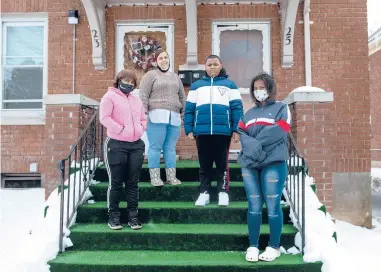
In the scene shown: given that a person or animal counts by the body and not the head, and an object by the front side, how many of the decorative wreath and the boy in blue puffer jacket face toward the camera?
2

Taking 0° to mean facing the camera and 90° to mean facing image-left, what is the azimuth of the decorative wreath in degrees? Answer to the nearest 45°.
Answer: approximately 0°

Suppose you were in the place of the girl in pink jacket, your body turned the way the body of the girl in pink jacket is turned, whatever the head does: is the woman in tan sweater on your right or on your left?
on your left

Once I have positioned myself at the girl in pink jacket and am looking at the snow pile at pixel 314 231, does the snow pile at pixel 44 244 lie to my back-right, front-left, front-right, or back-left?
back-right

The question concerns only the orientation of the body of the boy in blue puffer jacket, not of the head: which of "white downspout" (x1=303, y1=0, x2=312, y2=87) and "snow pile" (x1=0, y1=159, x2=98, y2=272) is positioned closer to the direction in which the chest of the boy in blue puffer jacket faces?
the snow pile

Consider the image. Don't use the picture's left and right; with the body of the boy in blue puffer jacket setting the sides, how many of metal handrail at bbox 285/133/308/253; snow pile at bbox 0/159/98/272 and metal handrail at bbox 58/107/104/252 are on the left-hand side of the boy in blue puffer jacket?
1

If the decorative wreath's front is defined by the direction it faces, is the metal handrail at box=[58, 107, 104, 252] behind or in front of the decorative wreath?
in front

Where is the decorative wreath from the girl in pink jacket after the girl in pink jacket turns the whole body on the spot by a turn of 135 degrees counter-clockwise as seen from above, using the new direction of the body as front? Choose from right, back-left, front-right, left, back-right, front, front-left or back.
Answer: front

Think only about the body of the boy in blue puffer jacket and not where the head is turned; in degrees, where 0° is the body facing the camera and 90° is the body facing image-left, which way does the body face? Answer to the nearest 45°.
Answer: approximately 0°

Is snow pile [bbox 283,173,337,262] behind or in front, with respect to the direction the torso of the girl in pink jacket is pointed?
in front
